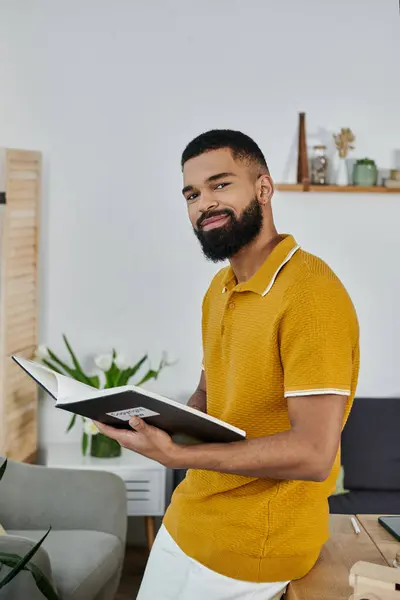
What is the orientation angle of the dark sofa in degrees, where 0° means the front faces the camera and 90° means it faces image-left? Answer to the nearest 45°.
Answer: approximately 0°

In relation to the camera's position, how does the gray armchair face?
facing the viewer and to the right of the viewer

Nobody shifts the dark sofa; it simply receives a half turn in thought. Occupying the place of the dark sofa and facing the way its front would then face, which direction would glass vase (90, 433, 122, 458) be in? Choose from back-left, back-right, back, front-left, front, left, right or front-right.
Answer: left

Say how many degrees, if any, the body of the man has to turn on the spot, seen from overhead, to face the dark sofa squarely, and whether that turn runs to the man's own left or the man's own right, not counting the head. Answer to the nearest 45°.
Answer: approximately 135° to the man's own right

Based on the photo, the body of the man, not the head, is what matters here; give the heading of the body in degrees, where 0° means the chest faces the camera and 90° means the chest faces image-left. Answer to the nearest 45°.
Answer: approximately 45°

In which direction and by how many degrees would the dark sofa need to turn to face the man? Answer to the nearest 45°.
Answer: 0° — it already faces them

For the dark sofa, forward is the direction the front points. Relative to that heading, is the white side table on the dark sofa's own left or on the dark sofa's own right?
on the dark sofa's own right

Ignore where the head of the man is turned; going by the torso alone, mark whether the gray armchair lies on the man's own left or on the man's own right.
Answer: on the man's own right

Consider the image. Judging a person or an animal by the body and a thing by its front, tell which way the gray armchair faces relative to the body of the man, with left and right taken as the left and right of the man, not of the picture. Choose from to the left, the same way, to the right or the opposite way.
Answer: to the left

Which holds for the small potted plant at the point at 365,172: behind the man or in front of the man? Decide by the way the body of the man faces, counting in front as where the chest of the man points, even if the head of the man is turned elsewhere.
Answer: behind
